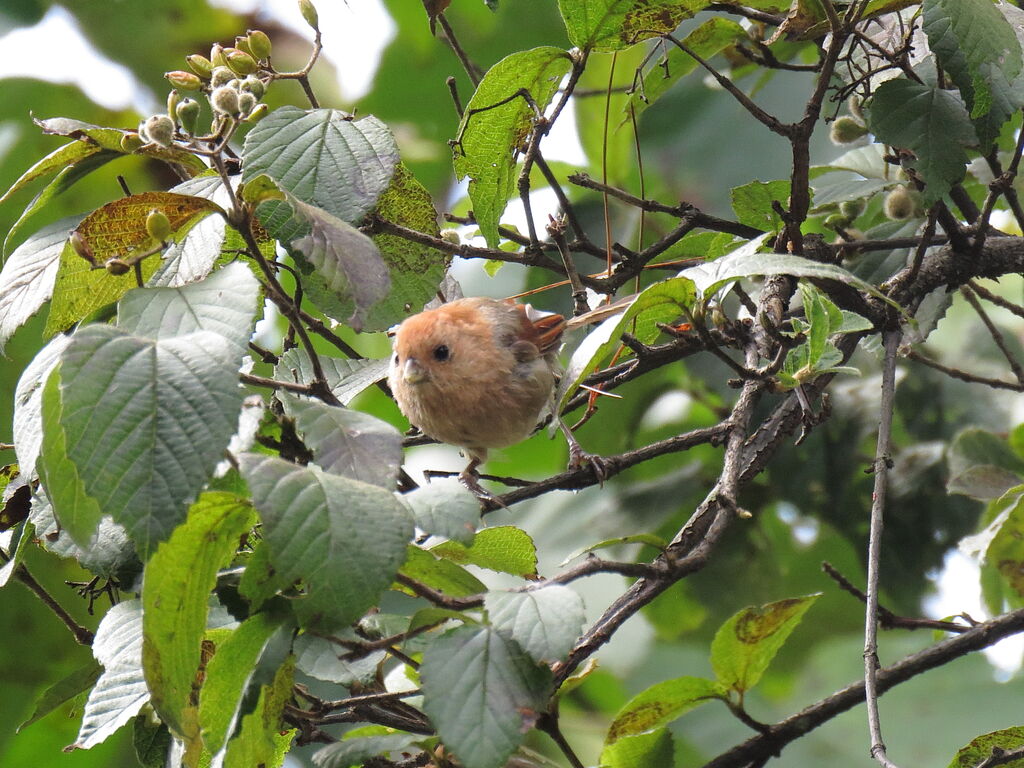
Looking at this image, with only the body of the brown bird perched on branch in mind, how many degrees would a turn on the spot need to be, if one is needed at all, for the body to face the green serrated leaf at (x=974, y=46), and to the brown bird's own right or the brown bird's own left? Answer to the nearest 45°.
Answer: approximately 90° to the brown bird's own left

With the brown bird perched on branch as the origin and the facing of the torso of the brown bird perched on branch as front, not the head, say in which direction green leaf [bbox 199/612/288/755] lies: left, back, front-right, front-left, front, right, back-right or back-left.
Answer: front-right

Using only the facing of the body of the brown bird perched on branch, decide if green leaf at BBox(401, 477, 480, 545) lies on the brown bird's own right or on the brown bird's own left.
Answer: on the brown bird's own right

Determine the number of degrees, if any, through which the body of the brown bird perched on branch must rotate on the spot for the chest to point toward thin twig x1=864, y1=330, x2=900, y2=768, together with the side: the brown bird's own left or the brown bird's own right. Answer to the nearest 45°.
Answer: approximately 90° to the brown bird's own left

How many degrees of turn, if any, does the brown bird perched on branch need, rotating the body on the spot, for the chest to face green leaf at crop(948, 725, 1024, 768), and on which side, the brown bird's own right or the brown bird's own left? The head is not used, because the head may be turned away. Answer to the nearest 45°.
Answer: approximately 90° to the brown bird's own left

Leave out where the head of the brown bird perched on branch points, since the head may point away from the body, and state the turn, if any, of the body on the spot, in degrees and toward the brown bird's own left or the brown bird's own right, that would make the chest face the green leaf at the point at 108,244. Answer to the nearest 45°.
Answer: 0° — it already faces it

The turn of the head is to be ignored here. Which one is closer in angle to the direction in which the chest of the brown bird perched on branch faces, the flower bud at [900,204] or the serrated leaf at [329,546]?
the serrated leaf

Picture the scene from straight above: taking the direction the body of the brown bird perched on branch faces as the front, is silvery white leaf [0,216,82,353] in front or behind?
in front

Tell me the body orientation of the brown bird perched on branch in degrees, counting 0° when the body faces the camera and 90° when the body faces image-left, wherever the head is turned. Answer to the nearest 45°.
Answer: approximately 45°
